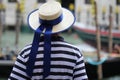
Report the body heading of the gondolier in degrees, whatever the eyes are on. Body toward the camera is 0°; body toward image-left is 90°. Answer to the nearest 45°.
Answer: approximately 180°
